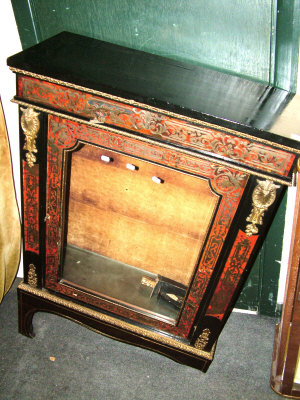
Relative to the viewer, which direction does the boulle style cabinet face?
toward the camera
